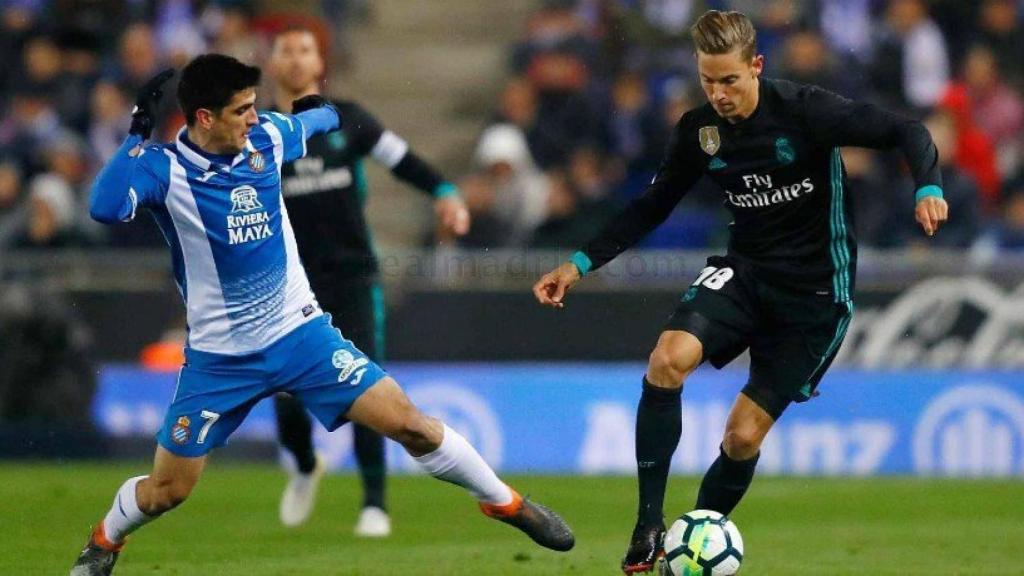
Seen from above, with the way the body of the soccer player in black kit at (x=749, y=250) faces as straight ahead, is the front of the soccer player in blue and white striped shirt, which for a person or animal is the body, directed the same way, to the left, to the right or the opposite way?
to the left

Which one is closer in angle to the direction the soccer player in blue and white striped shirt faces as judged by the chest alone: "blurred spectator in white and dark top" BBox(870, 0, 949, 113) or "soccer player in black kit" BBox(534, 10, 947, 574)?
the soccer player in black kit

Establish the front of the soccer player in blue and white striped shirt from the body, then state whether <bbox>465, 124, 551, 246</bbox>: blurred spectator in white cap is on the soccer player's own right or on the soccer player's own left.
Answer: on the soccer player's own left

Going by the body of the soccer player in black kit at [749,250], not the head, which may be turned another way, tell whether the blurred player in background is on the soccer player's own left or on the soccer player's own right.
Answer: on the soccer player's own right

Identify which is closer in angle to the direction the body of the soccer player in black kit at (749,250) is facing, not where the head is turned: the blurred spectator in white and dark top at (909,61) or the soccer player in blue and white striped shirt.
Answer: the soccer player in blue and white striped shirt

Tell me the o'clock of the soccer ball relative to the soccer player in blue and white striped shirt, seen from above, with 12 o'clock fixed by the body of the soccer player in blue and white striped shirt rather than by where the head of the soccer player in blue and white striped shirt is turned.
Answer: The soccer ball is roughly at 11 o'clock from the soccer player in blue and white striped shirt.

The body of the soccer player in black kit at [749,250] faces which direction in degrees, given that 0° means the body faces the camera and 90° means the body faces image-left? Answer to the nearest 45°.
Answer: approximately 45°

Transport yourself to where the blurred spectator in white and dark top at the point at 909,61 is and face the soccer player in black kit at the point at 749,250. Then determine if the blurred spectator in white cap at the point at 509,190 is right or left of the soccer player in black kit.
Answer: right

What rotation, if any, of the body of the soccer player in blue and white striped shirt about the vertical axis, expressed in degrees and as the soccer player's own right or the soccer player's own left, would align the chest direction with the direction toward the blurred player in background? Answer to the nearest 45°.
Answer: approximately 135° to the soccer player's own left

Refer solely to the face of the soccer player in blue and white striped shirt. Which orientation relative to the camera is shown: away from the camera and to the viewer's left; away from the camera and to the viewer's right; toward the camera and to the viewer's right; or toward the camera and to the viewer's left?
toward the camera and to the viewer's right

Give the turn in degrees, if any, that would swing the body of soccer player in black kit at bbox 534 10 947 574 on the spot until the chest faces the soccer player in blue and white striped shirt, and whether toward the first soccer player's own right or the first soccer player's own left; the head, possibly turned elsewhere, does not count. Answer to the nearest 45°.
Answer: approximately 45° to the first soccer player's own right
